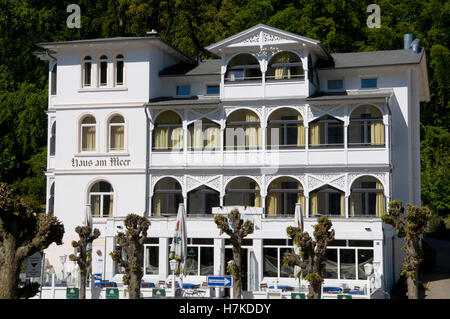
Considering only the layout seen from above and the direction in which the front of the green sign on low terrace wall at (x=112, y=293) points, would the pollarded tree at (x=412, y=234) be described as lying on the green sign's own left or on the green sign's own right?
on the green sign's own left

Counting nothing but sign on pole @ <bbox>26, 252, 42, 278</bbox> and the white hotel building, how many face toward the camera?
2

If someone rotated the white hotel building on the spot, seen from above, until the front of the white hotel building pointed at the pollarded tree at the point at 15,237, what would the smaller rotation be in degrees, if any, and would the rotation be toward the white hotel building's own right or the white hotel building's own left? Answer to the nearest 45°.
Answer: approximately 45° to the white hotel building's own right

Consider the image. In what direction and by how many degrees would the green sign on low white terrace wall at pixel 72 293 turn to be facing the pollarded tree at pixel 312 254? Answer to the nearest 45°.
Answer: approximately 45° to its left

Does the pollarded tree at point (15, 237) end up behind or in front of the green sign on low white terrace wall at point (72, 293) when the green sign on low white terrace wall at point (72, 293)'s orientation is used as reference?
in front

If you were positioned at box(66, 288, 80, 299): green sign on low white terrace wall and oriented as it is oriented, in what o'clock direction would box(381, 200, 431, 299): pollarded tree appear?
The pollarded tree is roughly at 10 o'clock from the green sign on low white terrace wall.

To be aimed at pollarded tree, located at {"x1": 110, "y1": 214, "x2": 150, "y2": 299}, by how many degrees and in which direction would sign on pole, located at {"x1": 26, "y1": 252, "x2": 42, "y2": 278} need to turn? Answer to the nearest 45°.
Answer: approximately 135° to its left

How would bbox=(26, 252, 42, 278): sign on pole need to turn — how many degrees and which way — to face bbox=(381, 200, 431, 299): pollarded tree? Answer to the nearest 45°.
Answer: approximately 90° to its left

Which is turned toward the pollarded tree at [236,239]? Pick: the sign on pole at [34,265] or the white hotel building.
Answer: the white hotel building

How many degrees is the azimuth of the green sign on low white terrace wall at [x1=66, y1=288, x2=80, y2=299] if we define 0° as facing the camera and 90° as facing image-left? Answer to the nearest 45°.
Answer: approximately 0°

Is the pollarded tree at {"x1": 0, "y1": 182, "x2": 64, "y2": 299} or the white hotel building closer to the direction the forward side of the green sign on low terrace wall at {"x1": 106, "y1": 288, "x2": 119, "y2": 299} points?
the pollarded tree

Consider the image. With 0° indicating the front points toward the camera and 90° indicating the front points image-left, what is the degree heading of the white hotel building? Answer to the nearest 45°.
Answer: approximately 0°
